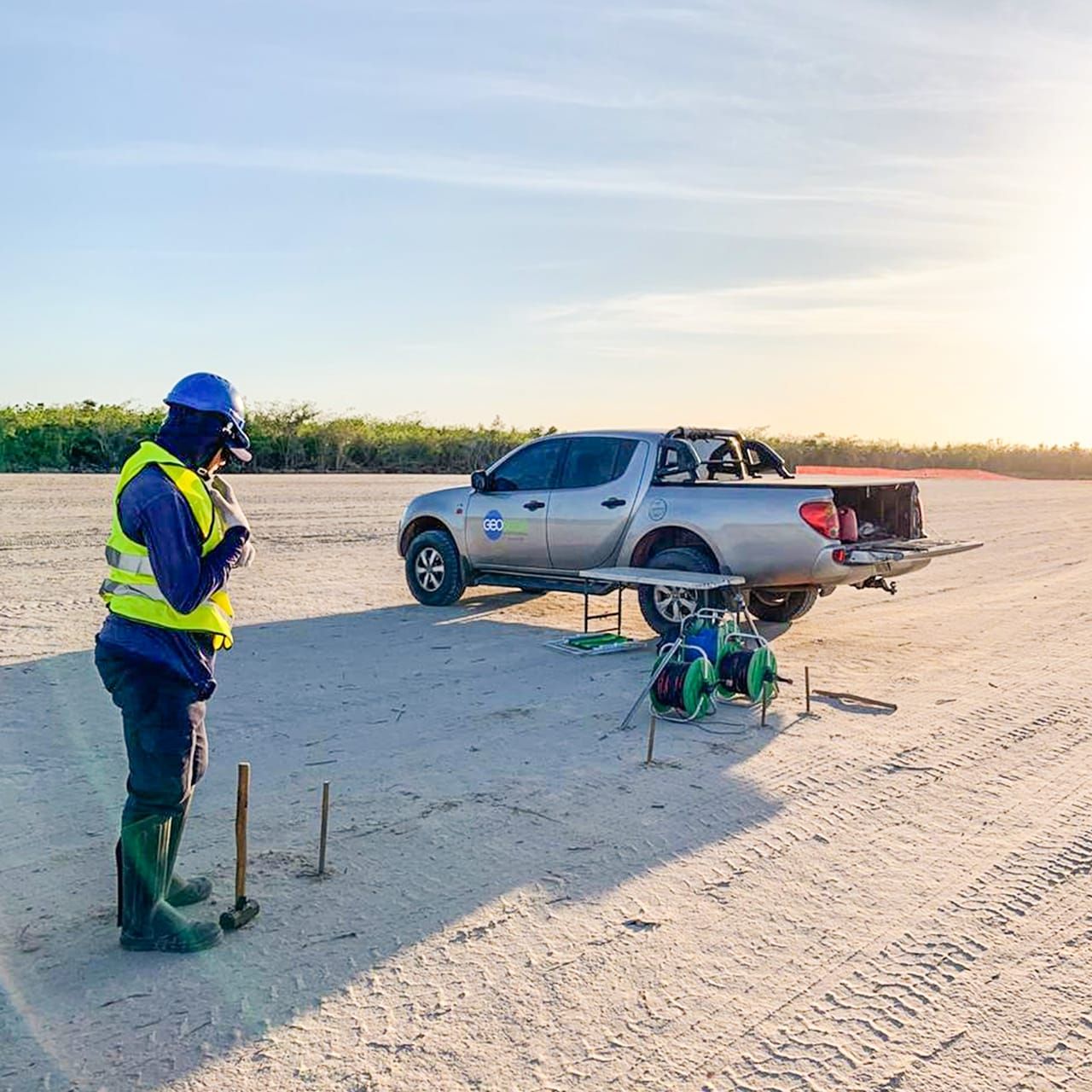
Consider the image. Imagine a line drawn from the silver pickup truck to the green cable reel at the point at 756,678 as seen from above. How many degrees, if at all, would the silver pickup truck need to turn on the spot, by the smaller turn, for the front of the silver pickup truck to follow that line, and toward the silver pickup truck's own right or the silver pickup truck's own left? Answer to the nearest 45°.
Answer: approximately 135° to the silver pickup truck's own left

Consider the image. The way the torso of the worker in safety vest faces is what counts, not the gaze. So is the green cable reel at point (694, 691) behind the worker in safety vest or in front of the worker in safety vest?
in front

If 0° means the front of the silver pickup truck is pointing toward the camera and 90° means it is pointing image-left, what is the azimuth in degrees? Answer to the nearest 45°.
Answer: approximately 135°

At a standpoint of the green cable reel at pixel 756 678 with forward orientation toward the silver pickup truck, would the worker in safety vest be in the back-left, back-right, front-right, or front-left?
back-left

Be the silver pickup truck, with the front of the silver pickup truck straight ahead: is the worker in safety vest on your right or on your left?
on your left

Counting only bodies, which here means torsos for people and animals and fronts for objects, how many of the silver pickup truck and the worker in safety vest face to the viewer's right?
1

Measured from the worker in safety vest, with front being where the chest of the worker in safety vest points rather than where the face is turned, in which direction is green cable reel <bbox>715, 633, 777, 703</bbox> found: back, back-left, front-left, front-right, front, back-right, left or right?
front-left

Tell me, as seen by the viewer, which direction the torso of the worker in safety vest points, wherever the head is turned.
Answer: to the viewer's right

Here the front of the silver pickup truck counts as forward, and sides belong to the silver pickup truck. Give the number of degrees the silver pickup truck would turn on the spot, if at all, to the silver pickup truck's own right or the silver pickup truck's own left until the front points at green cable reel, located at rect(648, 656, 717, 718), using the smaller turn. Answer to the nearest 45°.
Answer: approximately 135° to the silver pickup truck's own left

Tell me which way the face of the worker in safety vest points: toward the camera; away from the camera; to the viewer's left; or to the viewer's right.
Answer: to the viewer's right
